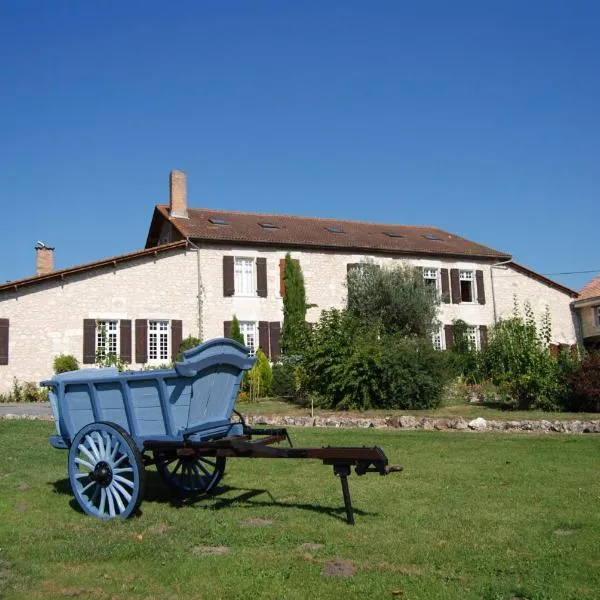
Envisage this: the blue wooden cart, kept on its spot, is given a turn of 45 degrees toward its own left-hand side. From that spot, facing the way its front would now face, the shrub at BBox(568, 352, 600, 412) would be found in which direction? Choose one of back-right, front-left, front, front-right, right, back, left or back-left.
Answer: front-left

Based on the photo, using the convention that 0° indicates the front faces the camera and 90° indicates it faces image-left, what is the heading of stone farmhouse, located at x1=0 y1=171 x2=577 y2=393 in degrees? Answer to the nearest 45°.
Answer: approximately 0°

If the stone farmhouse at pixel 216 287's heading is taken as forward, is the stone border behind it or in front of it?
in front

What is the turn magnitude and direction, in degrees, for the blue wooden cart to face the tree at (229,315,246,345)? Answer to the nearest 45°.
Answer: approximately 135° to its left

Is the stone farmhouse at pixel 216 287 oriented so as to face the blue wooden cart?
yes

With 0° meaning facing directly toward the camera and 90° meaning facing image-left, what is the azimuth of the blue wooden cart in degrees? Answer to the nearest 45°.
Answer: approximately 315°

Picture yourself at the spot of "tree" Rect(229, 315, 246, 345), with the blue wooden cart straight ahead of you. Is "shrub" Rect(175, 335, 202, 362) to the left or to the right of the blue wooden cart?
right

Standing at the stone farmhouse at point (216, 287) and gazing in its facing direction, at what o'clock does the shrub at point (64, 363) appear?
The shrub is roughly at 2 o'clock from the stone farmhouse.

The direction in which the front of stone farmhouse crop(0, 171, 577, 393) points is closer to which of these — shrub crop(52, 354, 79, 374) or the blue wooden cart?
the blue wooden cart

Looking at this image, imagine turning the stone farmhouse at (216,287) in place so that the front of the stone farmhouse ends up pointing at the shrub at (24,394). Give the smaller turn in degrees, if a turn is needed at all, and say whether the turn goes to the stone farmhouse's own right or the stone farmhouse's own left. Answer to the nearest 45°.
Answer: approximately 45° to the stone farmhouse's own right

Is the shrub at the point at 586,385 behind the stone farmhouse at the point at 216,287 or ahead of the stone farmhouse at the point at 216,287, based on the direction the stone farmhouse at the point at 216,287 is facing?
ahead

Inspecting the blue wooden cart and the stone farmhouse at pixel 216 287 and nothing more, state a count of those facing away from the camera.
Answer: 0
